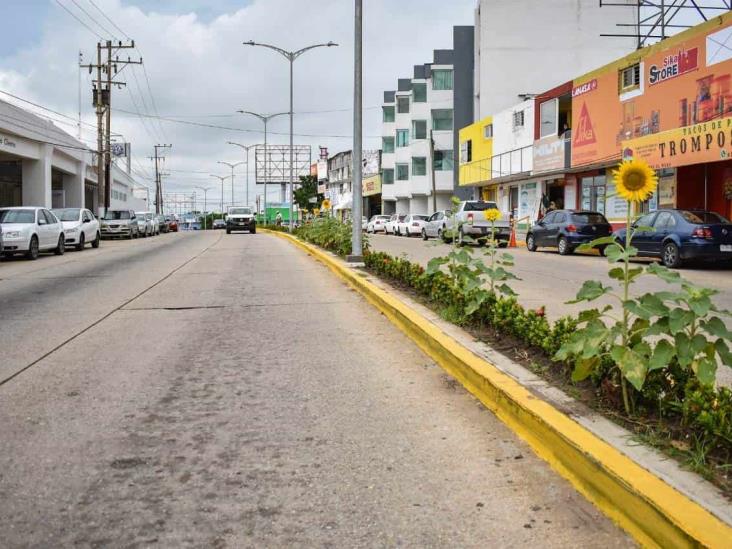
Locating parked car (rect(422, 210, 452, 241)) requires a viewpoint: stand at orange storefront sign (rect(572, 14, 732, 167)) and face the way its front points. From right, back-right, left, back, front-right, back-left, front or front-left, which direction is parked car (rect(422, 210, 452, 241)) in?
right

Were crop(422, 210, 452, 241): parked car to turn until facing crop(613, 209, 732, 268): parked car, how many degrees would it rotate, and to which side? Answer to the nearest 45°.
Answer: approximately 135° to its left

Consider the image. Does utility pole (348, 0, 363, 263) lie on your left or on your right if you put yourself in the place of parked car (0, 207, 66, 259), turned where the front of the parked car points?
on your left

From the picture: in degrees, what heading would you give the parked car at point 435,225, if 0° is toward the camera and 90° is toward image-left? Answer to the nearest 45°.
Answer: approximately 135°

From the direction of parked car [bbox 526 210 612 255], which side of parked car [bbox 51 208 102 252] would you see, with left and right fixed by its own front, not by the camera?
left

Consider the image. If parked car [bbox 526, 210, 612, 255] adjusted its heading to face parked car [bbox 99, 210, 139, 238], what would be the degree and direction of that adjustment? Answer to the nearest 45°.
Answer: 0° — it already faces it

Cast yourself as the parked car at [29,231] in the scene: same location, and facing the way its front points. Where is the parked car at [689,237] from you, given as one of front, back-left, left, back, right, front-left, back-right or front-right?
left

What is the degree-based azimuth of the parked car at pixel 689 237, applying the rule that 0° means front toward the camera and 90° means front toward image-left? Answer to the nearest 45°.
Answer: approximately 135°
